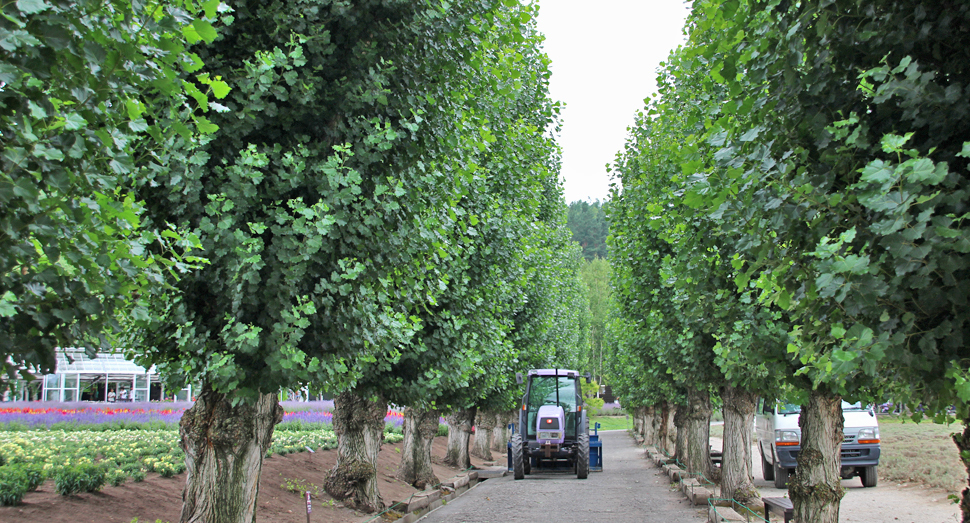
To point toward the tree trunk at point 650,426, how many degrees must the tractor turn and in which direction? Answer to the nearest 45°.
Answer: approximately 180°

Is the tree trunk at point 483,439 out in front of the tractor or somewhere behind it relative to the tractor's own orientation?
behind

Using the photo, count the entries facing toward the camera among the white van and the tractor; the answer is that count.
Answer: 2

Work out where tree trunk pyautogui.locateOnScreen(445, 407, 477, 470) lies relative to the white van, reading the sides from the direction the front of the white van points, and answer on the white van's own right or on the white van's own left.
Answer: on the white van's own right

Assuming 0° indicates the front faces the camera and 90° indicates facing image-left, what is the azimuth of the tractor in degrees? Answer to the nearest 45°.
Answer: approximately 0°

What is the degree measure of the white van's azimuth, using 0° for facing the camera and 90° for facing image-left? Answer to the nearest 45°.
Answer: approximately 0°

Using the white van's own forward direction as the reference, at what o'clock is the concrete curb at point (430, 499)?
The concrete curb is roughly at 2 o'clock from the white van.

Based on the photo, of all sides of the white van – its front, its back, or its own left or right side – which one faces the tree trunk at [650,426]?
back
